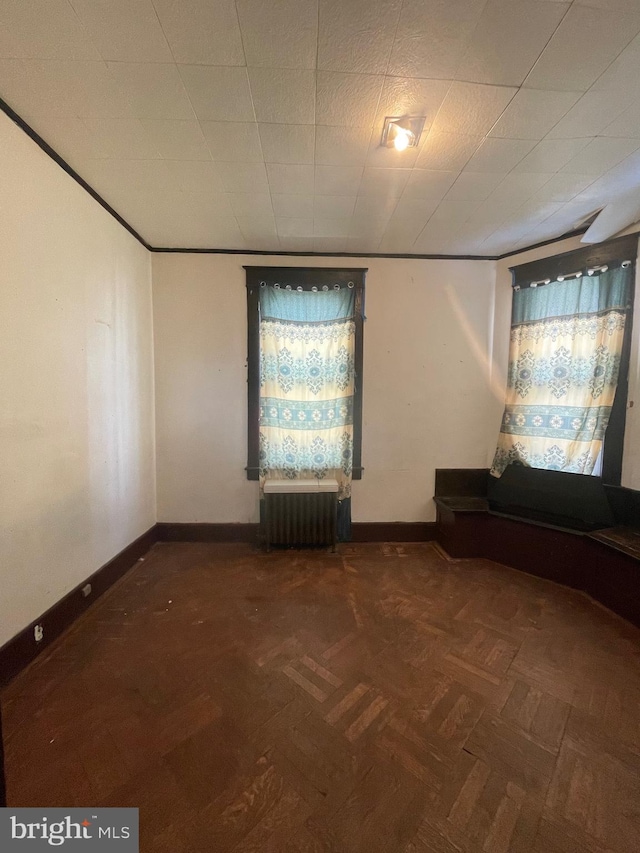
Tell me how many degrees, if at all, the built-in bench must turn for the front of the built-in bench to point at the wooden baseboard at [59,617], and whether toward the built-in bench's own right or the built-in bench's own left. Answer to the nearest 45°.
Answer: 0° — it already faces it

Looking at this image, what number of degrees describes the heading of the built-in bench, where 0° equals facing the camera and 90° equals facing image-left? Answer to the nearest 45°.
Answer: approximately 45°

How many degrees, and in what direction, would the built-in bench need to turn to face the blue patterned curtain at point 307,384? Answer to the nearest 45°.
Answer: approximately 45° to its right
